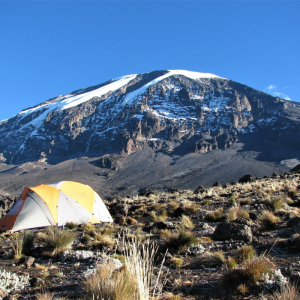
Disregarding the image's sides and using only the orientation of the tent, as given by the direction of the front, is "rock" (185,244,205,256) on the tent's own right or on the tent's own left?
on the tent's own left

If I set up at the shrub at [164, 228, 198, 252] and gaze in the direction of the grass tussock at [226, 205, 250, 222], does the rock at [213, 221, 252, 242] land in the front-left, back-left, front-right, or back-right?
front-right

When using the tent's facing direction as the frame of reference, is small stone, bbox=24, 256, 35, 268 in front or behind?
in front

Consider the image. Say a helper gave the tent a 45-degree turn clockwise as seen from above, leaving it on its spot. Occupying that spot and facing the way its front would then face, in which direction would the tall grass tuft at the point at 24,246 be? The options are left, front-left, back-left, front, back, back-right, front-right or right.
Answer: left

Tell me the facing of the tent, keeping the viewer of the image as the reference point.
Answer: facing the viewer and to the left of the viewer

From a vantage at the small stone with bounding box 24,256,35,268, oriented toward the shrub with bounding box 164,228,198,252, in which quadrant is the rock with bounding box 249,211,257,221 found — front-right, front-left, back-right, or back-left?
front-left

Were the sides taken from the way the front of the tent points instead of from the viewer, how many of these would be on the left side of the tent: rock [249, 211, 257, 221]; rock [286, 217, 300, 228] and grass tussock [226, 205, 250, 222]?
3

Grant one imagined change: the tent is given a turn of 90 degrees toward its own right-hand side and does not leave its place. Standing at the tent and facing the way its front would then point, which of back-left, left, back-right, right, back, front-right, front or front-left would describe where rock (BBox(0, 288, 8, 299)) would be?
back-left

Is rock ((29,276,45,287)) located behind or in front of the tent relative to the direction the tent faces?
in front

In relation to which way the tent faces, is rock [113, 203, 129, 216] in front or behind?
behind

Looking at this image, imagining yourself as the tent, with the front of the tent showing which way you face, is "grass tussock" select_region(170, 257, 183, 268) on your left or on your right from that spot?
on your left

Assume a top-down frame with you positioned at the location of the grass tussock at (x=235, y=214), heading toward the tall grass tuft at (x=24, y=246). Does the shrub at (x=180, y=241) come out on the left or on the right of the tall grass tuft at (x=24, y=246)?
left

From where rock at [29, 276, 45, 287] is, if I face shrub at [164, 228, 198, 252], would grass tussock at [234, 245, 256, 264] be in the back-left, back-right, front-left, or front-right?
front-right
